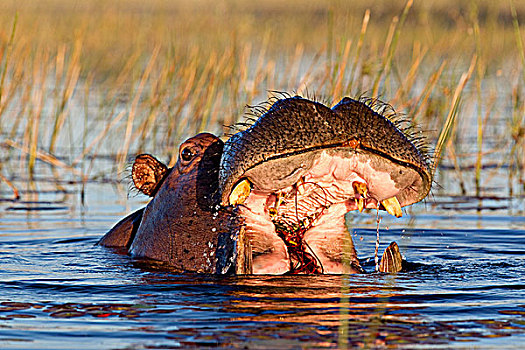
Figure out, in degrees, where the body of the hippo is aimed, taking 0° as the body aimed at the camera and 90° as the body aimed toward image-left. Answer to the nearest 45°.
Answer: approximately 315°
